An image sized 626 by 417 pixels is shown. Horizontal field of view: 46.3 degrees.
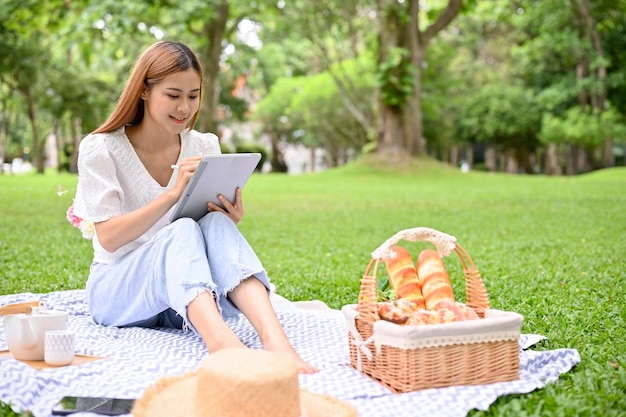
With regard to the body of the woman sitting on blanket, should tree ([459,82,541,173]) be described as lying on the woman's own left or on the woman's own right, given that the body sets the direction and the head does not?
on the woman's own left

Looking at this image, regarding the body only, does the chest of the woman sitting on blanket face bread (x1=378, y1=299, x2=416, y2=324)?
yes

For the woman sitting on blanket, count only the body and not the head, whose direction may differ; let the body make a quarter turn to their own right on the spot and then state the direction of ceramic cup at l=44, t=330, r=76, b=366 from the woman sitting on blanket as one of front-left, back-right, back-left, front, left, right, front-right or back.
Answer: front

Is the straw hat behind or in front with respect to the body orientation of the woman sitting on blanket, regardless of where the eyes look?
in front

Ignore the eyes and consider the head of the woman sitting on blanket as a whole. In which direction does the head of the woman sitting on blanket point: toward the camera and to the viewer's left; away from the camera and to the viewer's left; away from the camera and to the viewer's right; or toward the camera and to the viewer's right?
toward the camera and to the viewer's right

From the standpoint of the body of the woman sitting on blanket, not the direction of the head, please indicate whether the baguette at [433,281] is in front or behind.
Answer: in front

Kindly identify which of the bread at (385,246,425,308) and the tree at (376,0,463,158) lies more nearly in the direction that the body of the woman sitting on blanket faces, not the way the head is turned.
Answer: the bread

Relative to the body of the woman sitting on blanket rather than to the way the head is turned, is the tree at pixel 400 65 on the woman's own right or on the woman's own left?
on the woman's own left

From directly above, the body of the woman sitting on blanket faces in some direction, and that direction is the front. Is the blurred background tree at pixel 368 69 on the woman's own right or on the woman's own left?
on the woman's own left

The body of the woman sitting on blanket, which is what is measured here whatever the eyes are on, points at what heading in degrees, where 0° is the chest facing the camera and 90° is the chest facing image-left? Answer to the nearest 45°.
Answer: approximately 315°

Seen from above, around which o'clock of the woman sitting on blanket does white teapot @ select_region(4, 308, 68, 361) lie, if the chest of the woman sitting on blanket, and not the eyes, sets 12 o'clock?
The white teapot is roughly at 3 o'clock from the woman sitting on blanket.

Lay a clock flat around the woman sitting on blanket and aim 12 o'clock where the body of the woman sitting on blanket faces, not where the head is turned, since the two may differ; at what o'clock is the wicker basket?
The wicker basket is roughly at 12 o'clock from the woman sitting on blanket.

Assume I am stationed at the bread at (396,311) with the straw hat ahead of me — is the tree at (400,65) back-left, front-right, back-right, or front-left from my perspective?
back-right

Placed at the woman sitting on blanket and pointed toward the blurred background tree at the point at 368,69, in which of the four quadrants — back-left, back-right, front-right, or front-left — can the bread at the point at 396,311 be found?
back-right

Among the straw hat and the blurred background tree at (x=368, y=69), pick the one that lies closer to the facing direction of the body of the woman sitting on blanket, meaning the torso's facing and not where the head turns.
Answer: the straw hat
